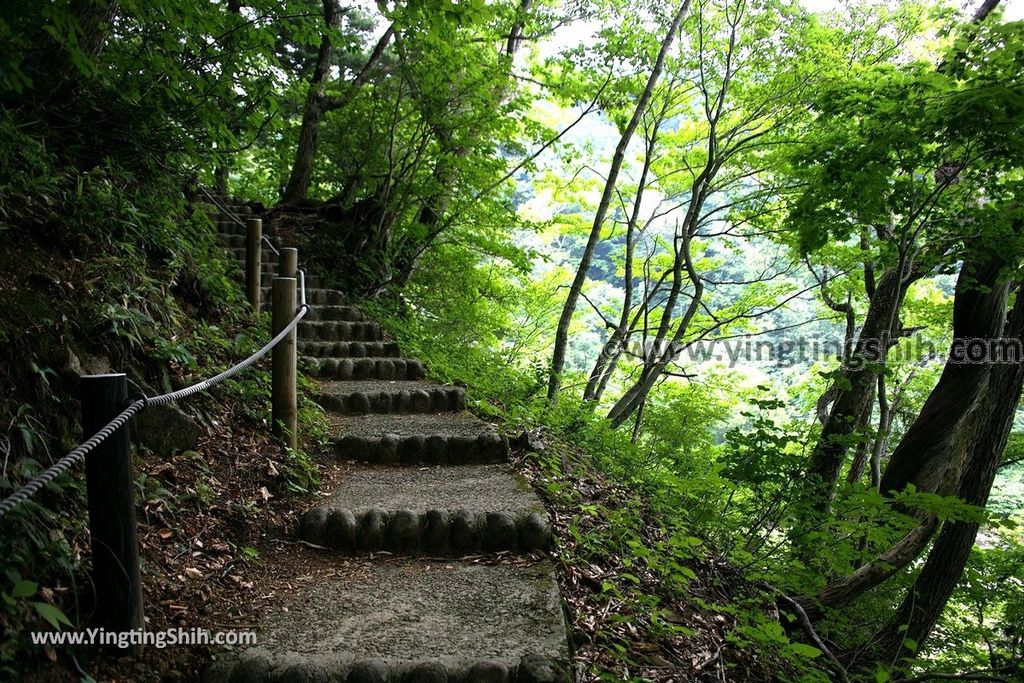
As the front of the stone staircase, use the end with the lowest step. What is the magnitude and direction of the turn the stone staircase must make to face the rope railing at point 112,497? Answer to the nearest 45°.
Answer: approximately 45° to its right

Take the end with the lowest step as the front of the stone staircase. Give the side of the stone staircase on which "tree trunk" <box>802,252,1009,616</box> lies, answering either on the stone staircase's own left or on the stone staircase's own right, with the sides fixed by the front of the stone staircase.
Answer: on the stone staircase's own left

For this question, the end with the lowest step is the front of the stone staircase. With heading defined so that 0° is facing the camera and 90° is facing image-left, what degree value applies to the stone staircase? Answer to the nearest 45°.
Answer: approximately 0°

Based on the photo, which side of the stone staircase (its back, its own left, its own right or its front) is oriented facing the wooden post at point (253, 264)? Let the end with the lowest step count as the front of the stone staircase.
back

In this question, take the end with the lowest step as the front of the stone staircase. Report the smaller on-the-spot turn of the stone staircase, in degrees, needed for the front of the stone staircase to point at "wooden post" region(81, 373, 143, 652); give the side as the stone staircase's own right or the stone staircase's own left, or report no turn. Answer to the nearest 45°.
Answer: approximately 45° to the stone staircase's own right
